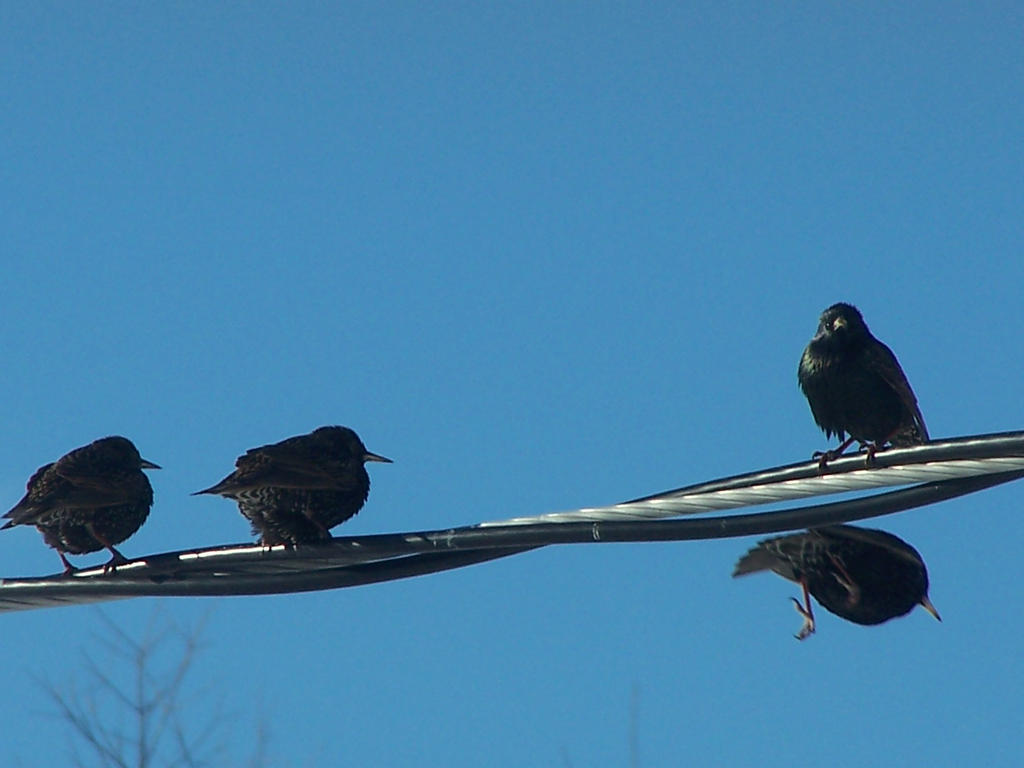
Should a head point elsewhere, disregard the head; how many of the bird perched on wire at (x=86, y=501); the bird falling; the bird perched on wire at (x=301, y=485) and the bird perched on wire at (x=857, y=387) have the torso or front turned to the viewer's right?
3

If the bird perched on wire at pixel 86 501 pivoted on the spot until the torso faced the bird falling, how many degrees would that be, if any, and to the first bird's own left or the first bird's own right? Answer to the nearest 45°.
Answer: approximately 45° to the first bird's own right

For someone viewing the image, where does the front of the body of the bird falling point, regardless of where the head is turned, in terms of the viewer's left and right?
facing to the right of the viewer

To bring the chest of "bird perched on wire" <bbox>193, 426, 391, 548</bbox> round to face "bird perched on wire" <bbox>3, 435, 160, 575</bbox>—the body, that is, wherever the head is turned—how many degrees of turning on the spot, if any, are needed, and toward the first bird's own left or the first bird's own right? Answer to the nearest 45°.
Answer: approximately 135° to the first bird's own left

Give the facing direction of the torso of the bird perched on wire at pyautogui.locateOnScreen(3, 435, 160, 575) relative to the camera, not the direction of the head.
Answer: to the viewer's right

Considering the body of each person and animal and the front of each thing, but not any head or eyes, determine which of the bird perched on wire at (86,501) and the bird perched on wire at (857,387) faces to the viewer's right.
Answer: the bird perched on wire at (86,501)

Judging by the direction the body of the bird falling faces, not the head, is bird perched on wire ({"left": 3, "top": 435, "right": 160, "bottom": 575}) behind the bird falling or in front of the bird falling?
behind

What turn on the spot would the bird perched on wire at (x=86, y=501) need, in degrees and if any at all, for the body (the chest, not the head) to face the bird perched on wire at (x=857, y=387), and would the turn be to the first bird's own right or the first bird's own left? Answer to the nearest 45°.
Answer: approximately 45° to the first bird's own right

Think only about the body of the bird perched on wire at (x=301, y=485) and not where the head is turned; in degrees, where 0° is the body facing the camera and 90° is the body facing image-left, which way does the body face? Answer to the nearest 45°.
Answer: approximately 270°
